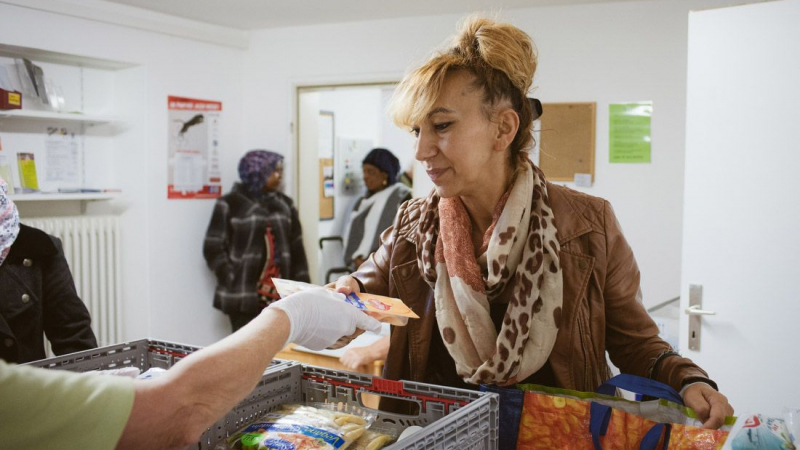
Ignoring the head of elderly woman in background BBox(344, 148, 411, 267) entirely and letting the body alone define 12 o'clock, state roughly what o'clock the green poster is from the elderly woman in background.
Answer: The green poster is roughly at 9 o'clock from the elderly woman in background.

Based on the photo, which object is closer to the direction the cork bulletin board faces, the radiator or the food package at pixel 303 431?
the food package

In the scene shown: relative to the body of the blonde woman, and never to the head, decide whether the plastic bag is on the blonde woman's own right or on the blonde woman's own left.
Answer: on the blonde woman's own left

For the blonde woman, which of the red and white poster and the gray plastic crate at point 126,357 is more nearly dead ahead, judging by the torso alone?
the gray plastic crate

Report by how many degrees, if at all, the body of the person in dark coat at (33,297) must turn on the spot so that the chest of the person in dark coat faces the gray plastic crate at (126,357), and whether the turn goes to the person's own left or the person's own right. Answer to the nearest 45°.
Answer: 0° — they already face it
